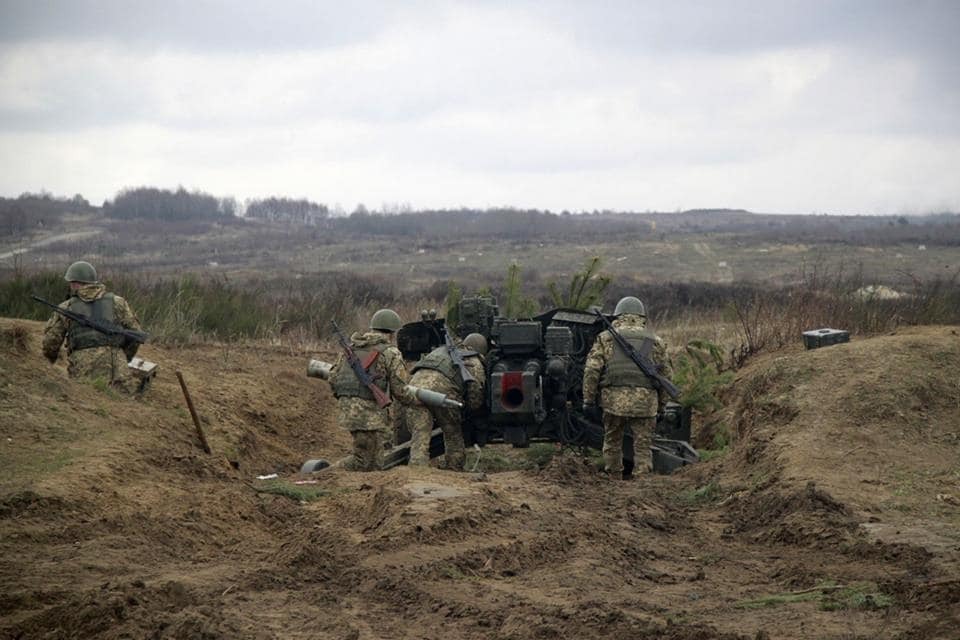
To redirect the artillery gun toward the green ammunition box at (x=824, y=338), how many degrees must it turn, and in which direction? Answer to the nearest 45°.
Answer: approximately 90° to its right

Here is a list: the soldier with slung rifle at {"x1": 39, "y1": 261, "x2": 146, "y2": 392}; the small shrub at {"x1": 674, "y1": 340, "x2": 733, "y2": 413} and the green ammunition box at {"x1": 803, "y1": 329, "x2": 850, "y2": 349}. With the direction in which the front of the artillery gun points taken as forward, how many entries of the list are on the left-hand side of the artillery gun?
1

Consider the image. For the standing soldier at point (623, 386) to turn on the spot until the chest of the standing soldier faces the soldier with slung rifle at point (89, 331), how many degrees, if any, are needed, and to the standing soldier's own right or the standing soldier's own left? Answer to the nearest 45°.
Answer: approximately 90° to the standing soldier's own left

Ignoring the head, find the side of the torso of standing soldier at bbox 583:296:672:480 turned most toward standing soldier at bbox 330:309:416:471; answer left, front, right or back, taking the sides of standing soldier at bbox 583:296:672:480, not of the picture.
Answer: left

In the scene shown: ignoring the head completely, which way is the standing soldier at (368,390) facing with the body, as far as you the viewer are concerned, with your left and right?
facing away from the viewer and to the right of the viewer

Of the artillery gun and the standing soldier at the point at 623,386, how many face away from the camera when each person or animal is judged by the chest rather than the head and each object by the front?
2

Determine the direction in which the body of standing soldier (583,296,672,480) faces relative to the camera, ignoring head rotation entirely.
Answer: away from the camera

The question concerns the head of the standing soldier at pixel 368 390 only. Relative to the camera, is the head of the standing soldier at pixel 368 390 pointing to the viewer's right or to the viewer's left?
to the viewer's right

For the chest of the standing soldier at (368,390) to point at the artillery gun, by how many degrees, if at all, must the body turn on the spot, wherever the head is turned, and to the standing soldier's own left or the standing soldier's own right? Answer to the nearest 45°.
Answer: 0° — they already face it

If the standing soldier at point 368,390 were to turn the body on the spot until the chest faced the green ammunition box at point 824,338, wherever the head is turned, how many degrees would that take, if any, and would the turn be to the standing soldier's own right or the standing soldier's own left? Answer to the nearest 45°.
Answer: approximately 45° to the standing soldier's own right

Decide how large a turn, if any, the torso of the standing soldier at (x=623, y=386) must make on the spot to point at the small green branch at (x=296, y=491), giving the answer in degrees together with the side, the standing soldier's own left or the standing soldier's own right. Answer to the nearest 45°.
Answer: approximately 135° to the standing soldier's own left

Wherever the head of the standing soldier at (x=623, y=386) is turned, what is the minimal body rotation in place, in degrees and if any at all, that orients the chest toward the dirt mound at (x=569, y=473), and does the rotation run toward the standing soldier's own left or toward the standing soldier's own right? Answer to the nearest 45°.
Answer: approximately 135° to the standing soldier's own left

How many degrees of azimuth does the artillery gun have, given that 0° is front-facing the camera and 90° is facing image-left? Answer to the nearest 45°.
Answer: approximately 180°
